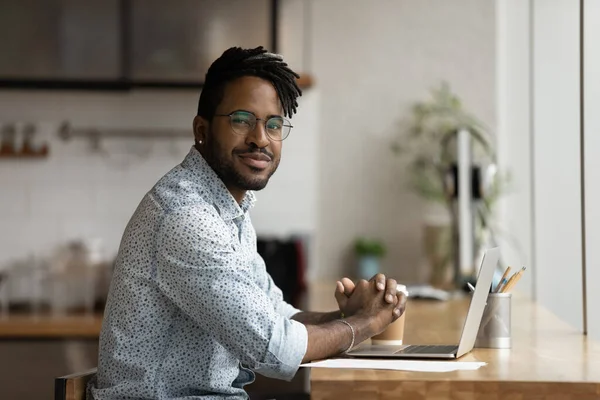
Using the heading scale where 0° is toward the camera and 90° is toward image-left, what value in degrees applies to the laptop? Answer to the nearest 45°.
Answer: approximately 90°

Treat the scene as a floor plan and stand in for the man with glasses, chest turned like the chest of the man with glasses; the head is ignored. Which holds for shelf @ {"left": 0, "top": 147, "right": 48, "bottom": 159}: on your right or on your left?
on your left

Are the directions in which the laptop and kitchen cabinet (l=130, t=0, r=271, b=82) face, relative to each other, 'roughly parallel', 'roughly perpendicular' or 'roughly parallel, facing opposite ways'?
roughly perpendicular

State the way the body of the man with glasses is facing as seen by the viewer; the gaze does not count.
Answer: to the viewer's right

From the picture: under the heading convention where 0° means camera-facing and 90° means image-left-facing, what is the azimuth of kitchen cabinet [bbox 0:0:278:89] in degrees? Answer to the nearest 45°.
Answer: approximately 0°

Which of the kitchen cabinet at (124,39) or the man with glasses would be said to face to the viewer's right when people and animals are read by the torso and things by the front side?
the man with glasses

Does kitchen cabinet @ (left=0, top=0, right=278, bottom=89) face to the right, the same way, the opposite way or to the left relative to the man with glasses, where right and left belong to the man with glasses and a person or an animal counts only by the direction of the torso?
to the right

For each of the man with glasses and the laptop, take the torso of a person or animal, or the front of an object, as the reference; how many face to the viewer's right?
1

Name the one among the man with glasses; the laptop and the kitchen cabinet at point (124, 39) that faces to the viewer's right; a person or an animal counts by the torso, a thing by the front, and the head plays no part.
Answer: the man with glasses

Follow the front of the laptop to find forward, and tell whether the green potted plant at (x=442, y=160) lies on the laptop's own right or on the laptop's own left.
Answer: on the laptop's own right
